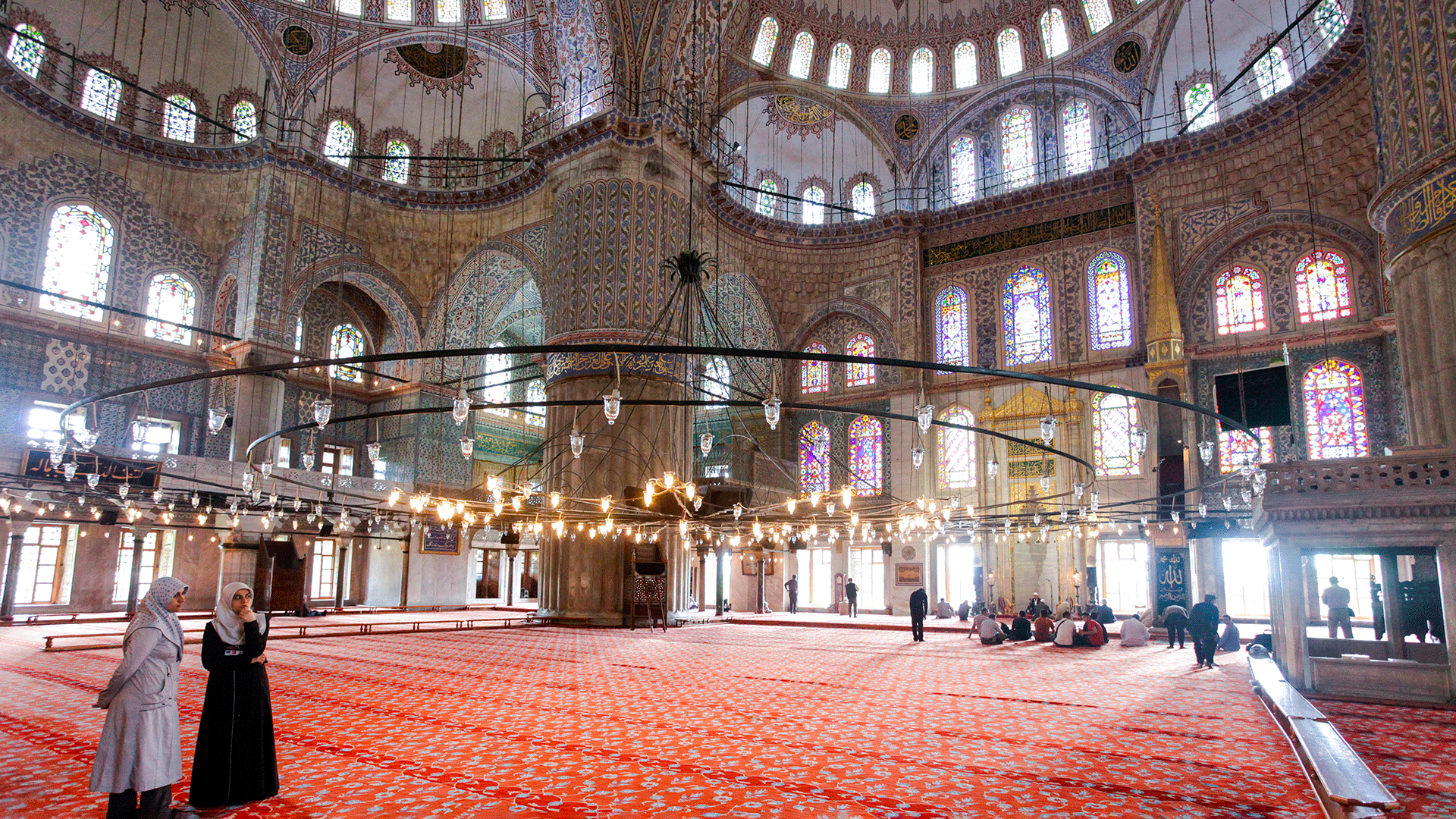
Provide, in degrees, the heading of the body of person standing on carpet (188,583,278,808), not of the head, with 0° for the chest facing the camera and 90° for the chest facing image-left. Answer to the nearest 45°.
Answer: approximately 0°

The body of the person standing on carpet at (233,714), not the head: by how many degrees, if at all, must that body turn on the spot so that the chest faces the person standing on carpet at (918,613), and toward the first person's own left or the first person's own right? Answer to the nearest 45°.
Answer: approximately 135° to the first person's own left

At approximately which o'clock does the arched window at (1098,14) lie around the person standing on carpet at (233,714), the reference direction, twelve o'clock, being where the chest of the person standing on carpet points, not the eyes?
The arched window is roughly at 8 o'clock from the person standing on carpet.
